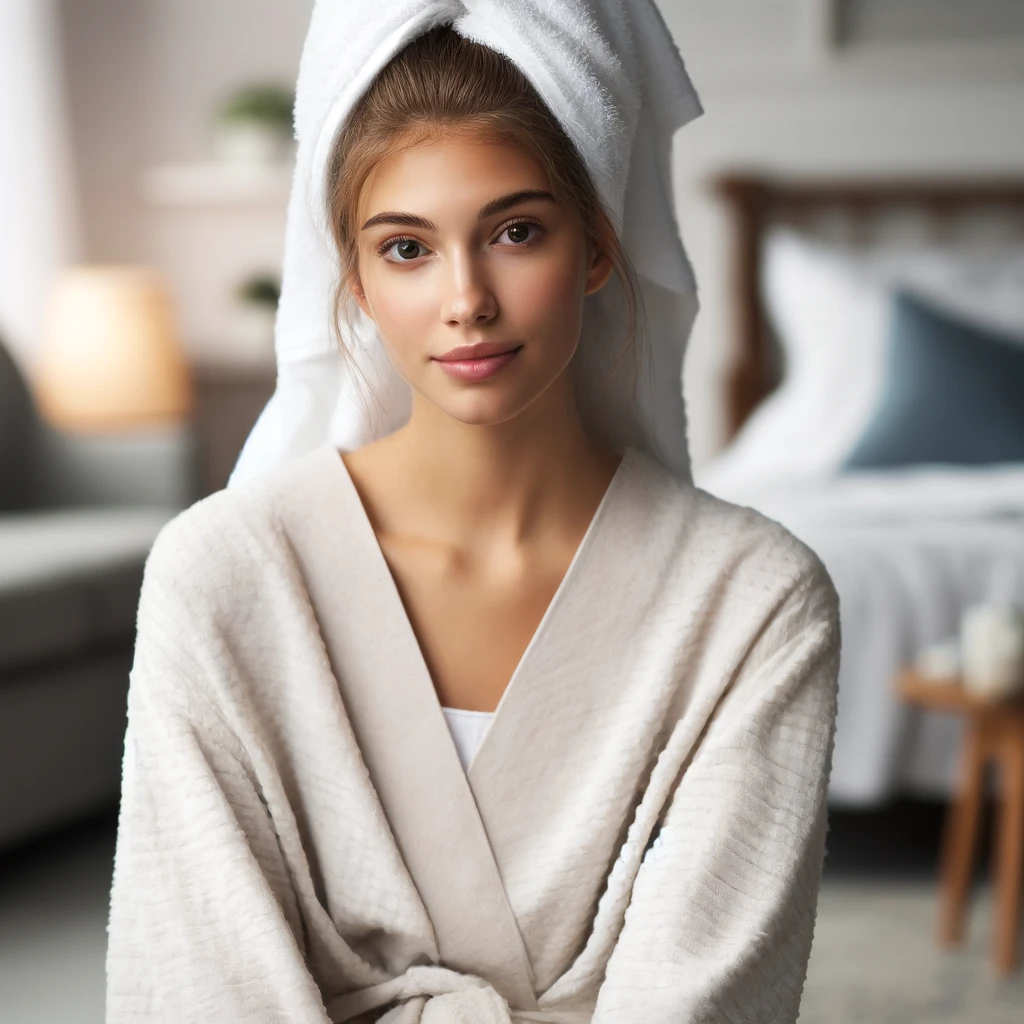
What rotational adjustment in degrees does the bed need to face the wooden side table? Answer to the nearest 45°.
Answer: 0° — it already faces it

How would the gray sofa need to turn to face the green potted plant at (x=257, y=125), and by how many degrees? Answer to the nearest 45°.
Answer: approximately 135° to its left

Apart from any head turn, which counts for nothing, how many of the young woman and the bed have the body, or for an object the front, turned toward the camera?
2

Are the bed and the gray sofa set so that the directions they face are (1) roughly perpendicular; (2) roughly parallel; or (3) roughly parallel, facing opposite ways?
roughly perpendicular

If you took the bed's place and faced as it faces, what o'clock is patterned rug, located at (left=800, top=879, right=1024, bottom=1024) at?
The patterned rug is roughly at 12 o'clock from the bed.

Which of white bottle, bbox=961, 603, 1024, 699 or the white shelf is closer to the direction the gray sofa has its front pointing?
the white bottle

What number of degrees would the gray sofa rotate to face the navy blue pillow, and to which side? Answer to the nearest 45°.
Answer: approximately 45° to its left

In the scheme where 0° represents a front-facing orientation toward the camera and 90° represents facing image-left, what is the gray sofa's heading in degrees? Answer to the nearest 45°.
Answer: approximately 315°

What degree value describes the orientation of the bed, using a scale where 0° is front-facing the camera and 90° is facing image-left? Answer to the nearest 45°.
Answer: approximately 0°
